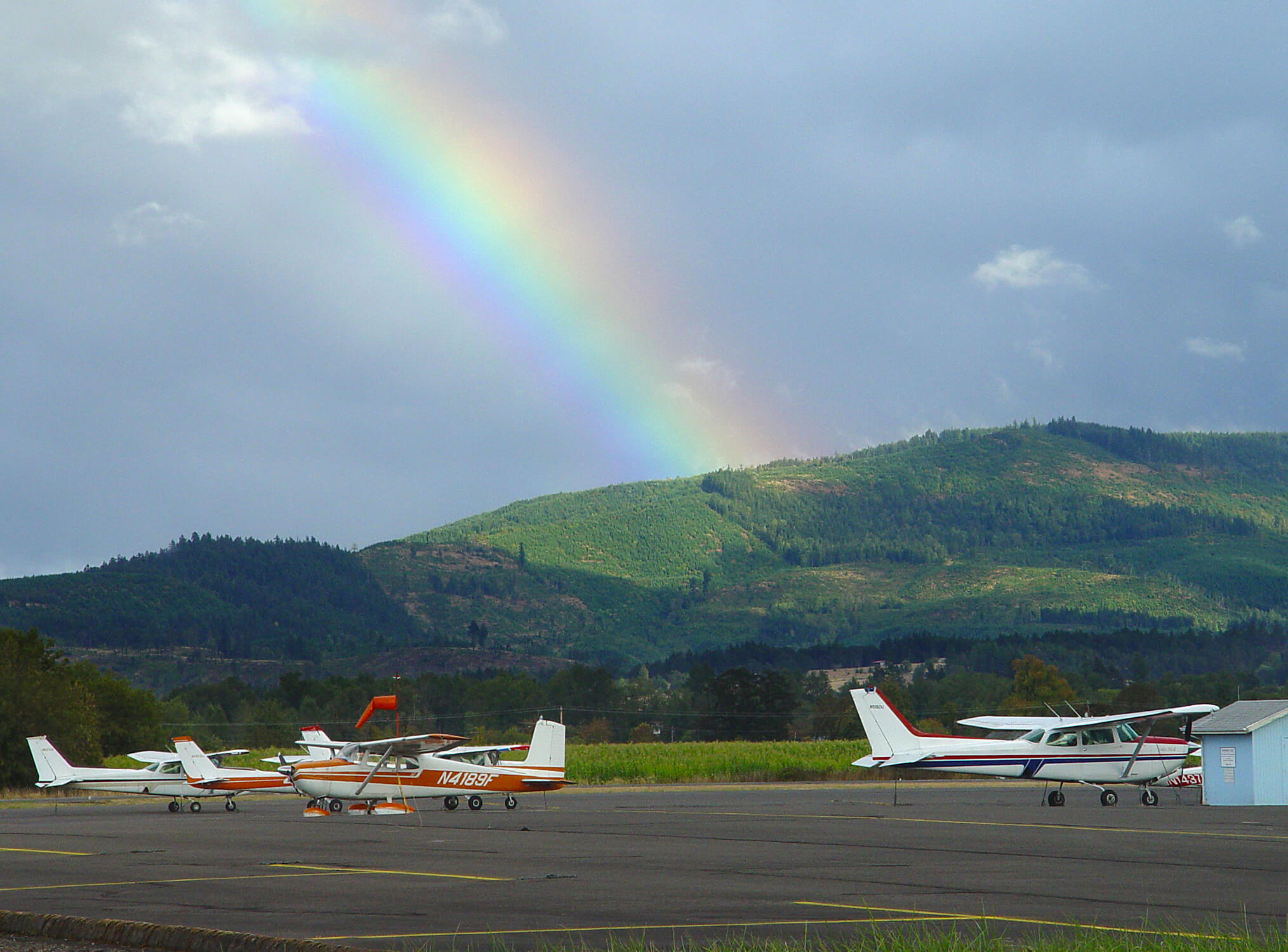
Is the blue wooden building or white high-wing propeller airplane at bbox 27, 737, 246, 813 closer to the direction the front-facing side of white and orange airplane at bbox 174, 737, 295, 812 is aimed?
the blue wooden building

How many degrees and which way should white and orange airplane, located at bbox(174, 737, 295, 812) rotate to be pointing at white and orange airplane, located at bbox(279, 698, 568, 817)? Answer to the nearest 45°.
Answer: approximately 45° to its right

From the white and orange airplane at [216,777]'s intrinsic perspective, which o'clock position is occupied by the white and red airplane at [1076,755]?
The white and red airplane is roughly at 1 o'clock from the white and orange airplane.

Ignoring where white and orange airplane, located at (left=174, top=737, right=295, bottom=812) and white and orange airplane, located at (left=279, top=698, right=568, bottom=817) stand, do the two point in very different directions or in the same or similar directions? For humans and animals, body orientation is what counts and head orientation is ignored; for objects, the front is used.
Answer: very different directions

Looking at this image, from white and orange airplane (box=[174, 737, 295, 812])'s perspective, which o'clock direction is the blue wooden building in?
The blue wooden building is roughly at 1 o'clock from the white and orange airplane.

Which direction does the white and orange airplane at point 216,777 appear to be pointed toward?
to the viewer's right

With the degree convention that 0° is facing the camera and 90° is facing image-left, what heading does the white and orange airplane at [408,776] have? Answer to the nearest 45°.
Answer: approximately 90°

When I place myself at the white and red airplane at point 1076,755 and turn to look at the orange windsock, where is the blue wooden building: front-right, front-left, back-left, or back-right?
back-right

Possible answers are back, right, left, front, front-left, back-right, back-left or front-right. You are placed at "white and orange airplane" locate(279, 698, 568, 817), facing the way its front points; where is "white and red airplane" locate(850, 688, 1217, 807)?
back

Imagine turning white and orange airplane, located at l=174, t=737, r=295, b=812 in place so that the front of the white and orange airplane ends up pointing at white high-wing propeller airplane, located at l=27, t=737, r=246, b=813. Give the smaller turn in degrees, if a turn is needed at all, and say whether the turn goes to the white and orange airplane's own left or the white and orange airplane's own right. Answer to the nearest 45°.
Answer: approximately 135° to the white and orange airplane's own left

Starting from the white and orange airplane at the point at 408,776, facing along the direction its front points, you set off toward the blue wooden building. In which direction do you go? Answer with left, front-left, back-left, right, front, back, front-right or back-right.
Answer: back
